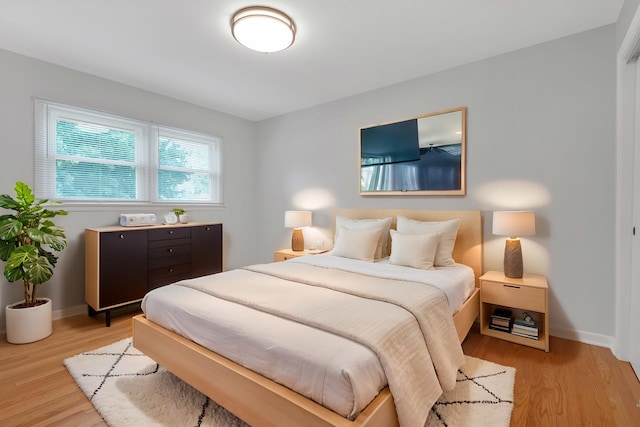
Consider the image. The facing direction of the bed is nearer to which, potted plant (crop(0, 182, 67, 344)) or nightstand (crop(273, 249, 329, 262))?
the potted plant

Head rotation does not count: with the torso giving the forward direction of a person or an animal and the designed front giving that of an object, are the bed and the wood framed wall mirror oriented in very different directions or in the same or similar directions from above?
same or similar directions

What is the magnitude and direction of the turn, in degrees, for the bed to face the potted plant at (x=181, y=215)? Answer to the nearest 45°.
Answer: approximately 90° to its right

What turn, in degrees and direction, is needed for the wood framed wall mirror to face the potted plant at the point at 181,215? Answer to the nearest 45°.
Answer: approximately 45° to its right

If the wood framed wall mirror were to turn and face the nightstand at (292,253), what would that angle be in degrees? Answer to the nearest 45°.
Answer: approximately 45° to its right

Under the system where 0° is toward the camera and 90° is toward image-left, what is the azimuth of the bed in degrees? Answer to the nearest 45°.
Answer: approximately 45°

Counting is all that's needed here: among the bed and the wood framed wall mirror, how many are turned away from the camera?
0

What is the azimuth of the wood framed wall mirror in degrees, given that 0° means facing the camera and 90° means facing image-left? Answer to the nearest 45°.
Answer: approximately 45°
